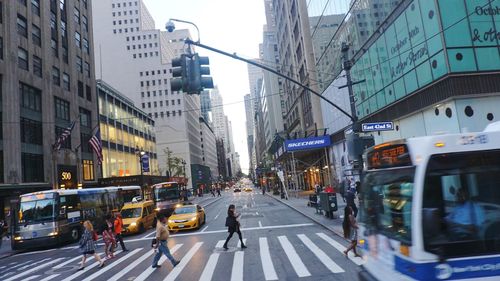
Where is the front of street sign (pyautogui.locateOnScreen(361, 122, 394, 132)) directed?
toward the camera

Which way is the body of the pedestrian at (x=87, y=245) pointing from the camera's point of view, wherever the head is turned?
to the viewer's left

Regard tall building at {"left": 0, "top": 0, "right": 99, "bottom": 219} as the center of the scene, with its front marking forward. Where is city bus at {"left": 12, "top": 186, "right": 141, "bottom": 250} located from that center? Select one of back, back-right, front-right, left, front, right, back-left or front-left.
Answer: front-right

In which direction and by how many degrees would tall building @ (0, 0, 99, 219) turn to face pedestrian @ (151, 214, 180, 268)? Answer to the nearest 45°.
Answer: approximately 45° to its right

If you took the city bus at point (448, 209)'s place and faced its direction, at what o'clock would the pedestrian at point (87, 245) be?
The pedestrian is roughly at 2 o'clock from the city bus.

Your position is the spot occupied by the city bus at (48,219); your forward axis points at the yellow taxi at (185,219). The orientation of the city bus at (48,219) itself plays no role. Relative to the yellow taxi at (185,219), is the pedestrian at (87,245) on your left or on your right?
right

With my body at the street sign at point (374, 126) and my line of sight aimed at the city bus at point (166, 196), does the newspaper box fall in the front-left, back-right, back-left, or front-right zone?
front-right

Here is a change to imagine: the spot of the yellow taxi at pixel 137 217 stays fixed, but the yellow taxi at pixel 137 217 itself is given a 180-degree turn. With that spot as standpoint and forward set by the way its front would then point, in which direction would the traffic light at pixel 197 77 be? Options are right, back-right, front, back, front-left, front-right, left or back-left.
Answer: back-right

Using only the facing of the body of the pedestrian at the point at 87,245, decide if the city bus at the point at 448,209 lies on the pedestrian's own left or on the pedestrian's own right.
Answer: on the pedestrian's own left

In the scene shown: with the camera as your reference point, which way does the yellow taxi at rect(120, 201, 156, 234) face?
facing the viewer and to the left of the viewer
